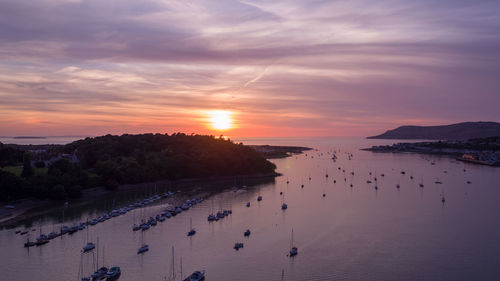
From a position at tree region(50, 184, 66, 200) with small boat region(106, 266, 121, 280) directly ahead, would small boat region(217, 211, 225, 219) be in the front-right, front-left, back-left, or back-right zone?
front-left

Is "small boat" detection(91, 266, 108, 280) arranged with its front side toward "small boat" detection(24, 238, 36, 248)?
no

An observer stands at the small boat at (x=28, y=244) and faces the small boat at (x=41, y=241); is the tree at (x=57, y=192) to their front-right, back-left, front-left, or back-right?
front-left
